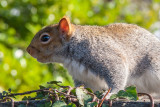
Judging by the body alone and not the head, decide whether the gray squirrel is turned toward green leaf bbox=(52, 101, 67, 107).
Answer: yes

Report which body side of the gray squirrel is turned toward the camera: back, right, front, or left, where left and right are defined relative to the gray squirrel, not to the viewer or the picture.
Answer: left
